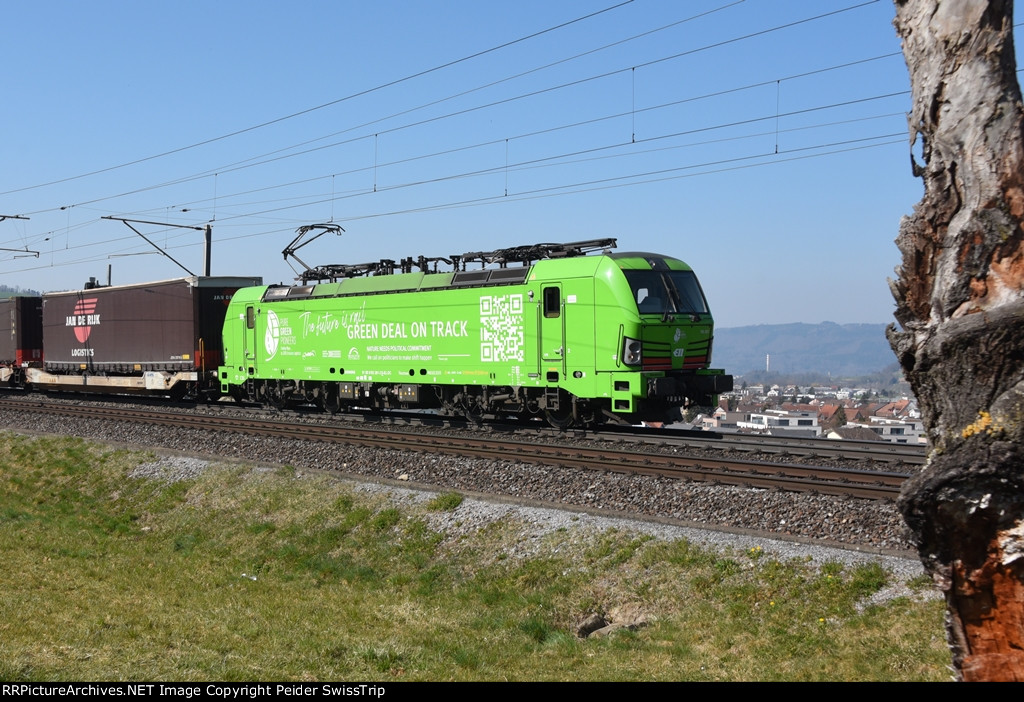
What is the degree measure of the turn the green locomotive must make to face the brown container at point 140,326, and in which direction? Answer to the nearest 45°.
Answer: approximately 180°

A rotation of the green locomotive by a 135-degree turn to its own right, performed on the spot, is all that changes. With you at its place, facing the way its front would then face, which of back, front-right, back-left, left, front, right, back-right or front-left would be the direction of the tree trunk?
left

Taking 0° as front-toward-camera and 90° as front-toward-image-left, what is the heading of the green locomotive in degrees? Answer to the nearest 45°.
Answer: approximately 315°

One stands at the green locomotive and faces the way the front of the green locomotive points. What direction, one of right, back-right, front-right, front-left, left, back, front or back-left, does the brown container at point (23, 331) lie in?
back
